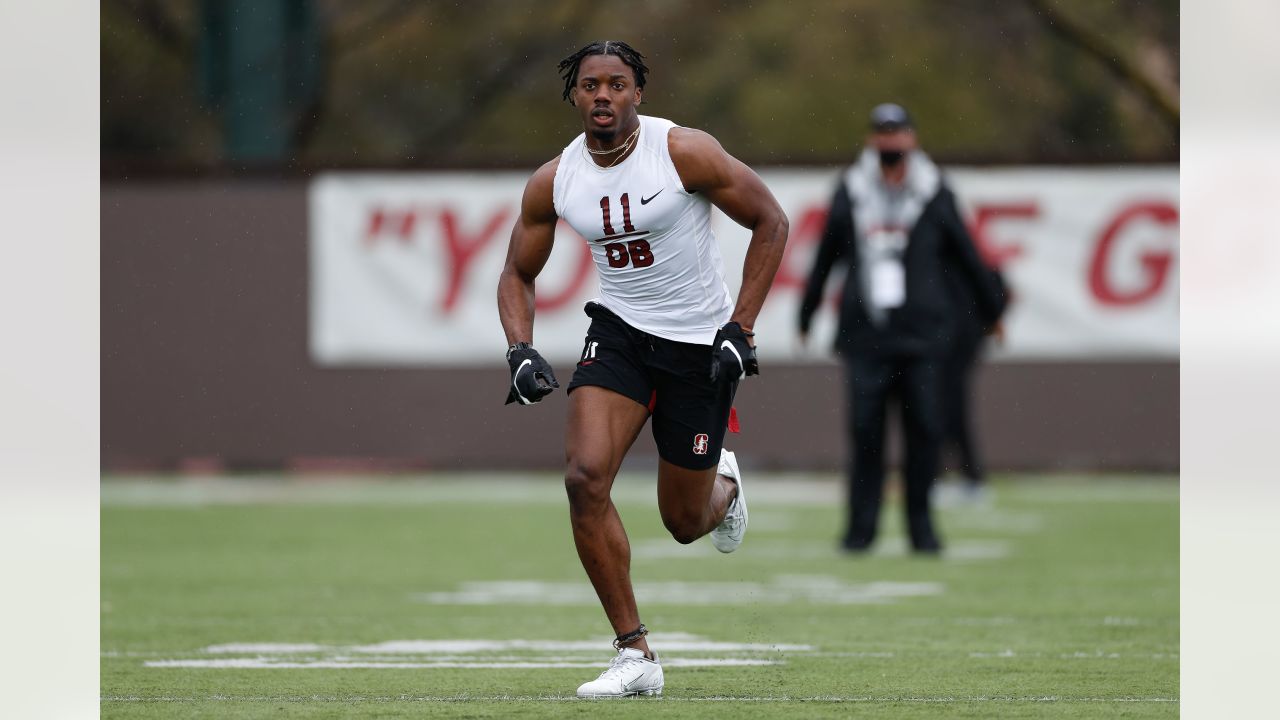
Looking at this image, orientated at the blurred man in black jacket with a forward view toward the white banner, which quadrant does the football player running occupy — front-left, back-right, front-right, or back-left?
back-left

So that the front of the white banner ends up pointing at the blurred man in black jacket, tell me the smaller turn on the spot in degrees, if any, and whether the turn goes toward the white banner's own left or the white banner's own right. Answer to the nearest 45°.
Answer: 0° — it already faces them

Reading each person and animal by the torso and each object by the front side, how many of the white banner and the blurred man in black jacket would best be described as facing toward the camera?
2

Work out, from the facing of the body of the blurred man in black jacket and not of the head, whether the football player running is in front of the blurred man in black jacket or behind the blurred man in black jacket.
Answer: in front

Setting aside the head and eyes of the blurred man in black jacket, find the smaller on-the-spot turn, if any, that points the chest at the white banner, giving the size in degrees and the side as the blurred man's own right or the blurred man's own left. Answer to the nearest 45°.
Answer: approximately 180°

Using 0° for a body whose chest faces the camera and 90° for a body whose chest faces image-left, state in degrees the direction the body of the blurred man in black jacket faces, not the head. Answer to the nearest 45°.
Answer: approximately 0°

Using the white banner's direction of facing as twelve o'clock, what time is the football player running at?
The football player running is roughly at 12 o'clock from the white banner.
